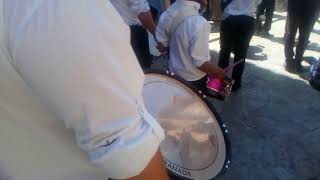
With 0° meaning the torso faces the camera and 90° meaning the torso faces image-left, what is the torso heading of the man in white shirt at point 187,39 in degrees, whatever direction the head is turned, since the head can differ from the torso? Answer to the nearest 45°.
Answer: approximately 225°

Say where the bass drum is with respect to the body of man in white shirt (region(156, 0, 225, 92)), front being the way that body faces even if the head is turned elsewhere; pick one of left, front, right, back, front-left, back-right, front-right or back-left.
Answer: back-right

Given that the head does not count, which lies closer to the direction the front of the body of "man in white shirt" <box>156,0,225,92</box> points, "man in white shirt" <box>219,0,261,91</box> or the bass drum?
the man in white shirt

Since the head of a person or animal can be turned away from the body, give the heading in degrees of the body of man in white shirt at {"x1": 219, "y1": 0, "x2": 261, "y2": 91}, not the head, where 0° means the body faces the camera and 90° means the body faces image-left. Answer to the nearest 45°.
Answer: approximately 180°

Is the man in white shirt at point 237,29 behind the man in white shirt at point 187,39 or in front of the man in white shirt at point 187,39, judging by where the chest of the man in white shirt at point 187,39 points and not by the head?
in front

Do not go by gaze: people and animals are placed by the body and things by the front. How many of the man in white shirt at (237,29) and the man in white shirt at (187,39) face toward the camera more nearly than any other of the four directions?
0

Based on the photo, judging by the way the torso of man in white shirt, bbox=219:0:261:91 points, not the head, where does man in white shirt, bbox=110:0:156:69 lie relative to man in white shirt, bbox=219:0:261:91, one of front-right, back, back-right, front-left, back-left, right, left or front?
back-left

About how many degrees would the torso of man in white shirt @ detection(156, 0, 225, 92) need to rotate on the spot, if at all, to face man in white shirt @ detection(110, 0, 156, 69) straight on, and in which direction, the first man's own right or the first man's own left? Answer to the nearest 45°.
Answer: approximately 90° to the first man's own left

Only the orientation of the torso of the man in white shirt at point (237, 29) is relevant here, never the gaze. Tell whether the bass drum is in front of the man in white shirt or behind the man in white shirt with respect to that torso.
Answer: behind
